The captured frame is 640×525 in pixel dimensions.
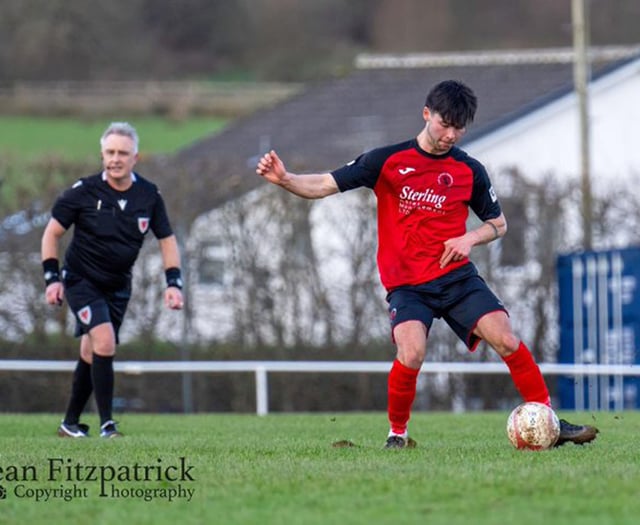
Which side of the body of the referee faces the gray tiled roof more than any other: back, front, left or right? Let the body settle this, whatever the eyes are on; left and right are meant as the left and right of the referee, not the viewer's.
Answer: back

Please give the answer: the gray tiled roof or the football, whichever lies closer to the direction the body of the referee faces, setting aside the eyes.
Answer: the football

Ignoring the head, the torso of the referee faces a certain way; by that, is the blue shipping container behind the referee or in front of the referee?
behind

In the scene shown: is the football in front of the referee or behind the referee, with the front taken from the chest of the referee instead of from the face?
in front

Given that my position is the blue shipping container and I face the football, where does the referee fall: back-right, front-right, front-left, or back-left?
front-right

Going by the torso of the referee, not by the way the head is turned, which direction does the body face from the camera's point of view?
toward the camera

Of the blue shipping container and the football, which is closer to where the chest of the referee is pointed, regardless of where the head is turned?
the football
